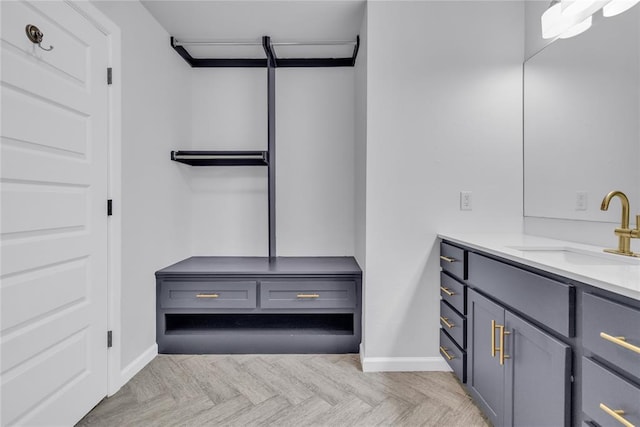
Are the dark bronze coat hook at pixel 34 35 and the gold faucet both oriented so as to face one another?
yes

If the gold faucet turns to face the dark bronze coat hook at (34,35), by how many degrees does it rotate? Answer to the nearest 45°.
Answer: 0° — it already faces it

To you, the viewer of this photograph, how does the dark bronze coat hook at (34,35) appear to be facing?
facing the viewer and to the right of the viewer

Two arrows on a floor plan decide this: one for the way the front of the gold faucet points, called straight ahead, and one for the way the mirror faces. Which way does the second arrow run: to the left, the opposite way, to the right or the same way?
the same way

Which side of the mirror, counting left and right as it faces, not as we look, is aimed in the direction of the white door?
front

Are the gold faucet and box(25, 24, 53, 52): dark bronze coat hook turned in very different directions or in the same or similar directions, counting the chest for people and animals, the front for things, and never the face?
very different directions

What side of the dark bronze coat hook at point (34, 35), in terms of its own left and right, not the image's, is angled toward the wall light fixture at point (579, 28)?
front

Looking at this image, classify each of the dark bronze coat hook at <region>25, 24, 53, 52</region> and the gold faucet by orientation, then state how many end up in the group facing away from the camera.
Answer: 0

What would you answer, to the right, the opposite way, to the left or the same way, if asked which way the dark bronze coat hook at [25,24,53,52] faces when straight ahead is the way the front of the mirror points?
the opposite way

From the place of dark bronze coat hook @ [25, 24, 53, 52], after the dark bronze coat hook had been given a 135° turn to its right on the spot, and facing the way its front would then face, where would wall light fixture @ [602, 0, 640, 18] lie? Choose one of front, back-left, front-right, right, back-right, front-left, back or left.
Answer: back-left

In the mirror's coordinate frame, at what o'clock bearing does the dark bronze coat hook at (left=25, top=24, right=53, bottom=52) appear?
The dark bronze coat hook is roughly at 12 o'clock from the mirror.

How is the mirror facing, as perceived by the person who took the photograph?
facing the viewer and to the left of the viewer
